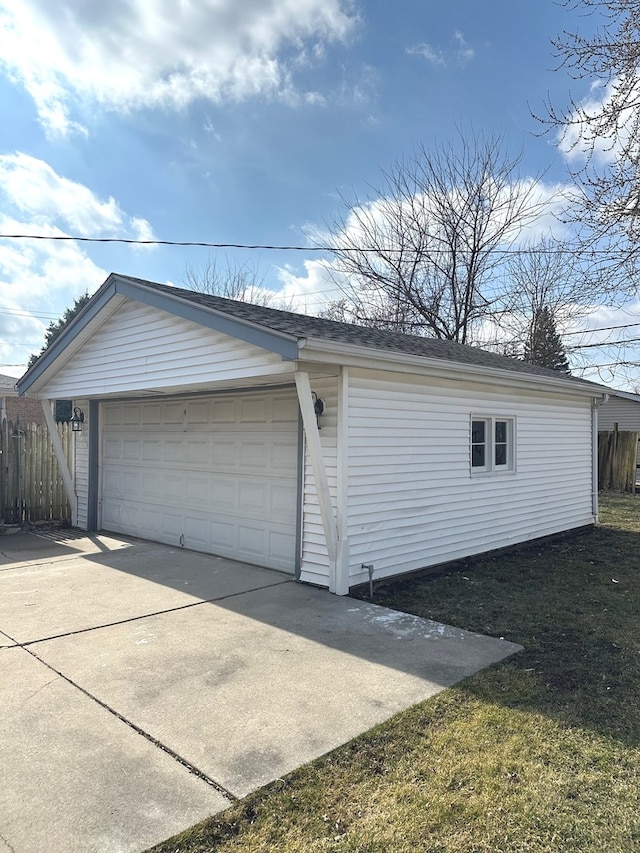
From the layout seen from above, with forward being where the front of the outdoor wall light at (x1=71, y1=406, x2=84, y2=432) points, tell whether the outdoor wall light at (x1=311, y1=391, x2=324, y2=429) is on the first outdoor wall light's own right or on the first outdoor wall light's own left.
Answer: on the first outdoor wall light's own left

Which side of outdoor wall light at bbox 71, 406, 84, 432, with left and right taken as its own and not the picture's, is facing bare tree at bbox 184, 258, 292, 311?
back

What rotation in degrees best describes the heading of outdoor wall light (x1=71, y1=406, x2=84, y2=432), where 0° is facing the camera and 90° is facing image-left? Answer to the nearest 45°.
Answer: approximately 45°

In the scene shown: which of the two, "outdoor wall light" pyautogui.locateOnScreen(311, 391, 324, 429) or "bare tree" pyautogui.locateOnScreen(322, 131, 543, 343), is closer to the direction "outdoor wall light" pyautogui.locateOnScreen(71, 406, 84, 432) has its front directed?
the outdoor wall light

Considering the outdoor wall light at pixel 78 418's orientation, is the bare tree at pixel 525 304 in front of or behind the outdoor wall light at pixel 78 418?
behind

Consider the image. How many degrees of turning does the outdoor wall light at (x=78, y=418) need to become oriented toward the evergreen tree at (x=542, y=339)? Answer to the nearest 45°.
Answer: approximately 135° to its left

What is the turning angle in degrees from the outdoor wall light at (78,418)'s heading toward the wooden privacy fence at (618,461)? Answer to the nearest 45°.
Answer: approximately 135° to its left
